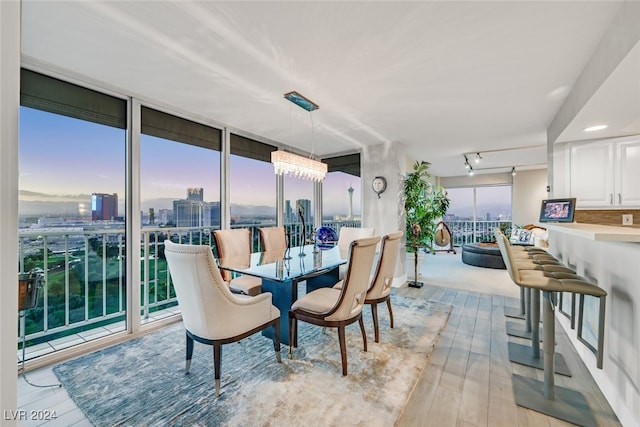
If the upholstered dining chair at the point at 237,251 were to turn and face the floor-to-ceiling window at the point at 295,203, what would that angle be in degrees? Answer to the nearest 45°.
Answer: approximately 90° to its left

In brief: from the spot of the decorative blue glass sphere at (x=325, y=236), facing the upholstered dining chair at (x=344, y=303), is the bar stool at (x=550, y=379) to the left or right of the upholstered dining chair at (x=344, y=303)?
left

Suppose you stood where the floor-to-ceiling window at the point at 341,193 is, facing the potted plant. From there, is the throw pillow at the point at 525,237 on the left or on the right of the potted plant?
left

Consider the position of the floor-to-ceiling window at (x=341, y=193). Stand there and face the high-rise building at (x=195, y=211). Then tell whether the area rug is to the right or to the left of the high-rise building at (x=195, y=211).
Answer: left

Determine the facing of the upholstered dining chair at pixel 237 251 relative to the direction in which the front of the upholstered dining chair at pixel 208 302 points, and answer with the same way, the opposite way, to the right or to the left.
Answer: to the right

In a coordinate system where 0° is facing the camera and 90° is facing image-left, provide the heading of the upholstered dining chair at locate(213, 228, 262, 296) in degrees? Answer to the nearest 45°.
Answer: approximately 315°

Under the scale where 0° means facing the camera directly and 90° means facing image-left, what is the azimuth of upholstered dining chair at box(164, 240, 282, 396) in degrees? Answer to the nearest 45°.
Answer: approximately 225°

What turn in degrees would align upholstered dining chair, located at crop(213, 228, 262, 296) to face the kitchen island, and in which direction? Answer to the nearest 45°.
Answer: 0° — it already faces it

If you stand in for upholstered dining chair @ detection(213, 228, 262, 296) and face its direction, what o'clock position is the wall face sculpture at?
The wall face sculpture is roughly at 10 o'clock from the upholstered dining chair.
